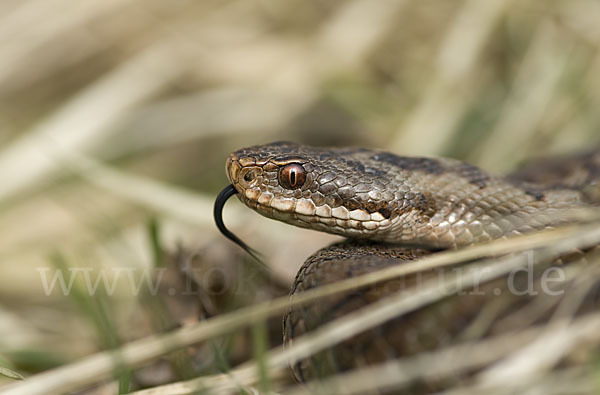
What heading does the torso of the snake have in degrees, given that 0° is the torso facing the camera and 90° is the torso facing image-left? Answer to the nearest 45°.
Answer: approximately 90°

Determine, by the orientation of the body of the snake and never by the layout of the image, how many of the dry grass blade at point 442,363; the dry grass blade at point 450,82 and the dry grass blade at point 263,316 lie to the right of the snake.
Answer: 1

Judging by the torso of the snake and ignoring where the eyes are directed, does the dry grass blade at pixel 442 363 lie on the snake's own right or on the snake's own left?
on the snake's own left

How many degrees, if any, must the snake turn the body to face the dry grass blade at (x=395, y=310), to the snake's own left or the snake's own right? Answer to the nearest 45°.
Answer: approximately 90° to the snake's own left
